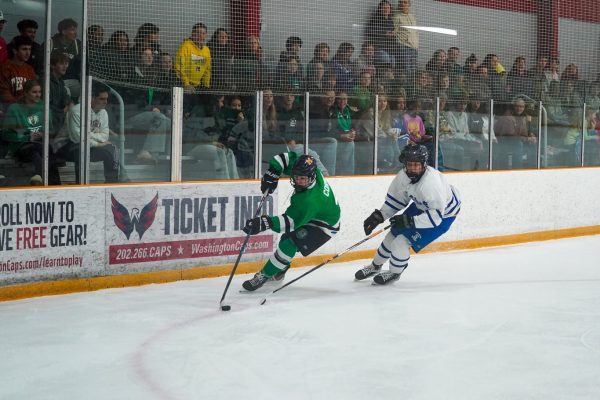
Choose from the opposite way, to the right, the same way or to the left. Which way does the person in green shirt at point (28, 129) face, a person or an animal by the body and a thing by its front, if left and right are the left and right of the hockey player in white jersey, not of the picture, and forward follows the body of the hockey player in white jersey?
to the left

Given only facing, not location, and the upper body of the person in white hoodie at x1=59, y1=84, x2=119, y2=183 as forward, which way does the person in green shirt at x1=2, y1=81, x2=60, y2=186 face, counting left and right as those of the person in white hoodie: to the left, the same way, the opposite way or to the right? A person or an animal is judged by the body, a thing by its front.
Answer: the same way

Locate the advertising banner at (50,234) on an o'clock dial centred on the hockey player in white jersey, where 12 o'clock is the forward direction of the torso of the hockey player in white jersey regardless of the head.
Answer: The advertising banner is roughly at 1 o'clock from the hockey player in white jersey.

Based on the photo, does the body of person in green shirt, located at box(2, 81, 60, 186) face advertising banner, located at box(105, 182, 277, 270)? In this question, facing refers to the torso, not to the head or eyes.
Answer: no

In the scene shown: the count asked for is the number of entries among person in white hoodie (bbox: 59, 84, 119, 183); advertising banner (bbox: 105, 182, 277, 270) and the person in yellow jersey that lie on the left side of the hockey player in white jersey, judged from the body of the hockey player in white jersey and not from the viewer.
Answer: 0

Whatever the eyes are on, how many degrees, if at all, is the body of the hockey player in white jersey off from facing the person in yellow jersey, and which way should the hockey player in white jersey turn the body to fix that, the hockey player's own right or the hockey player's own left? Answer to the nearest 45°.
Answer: approximately 45° to the hockey player's own right

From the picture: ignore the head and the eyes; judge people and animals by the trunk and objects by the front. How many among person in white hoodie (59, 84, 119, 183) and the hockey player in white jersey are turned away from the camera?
0

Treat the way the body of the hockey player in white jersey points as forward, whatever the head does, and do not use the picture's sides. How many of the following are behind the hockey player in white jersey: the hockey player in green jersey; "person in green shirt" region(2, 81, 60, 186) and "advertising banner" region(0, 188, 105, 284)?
0

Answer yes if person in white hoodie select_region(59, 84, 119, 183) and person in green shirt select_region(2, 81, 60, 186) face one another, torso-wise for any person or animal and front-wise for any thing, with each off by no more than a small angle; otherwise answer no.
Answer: no

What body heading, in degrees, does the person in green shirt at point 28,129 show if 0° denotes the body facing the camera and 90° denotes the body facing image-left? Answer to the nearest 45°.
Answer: approximately 315°

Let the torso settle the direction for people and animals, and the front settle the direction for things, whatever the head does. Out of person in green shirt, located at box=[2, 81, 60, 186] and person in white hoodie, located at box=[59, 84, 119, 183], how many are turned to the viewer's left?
0

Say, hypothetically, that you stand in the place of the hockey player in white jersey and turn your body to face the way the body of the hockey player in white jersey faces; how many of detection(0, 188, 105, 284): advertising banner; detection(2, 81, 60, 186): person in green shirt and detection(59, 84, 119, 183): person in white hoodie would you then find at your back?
0

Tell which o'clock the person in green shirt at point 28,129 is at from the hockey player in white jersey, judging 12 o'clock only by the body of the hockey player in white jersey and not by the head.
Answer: The person in green shirt is roughly at 1 o'clock from the hockey player in white jersey.

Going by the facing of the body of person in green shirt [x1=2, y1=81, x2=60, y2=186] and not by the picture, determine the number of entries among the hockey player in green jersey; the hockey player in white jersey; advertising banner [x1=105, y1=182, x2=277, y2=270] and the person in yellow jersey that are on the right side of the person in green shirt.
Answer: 0

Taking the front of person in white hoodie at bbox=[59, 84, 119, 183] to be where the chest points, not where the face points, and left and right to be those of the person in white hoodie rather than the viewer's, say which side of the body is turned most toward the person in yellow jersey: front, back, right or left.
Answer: left

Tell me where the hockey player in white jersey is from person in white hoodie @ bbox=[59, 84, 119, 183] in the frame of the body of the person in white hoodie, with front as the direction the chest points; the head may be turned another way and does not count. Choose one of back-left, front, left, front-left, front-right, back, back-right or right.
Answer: front-left
